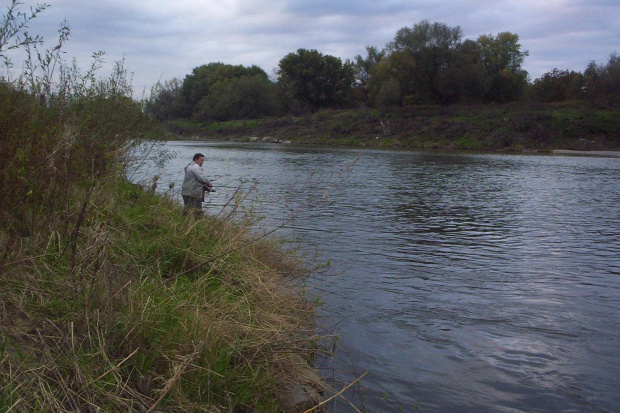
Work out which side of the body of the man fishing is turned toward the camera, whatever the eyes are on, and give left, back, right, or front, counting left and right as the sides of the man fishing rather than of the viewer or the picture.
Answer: right
